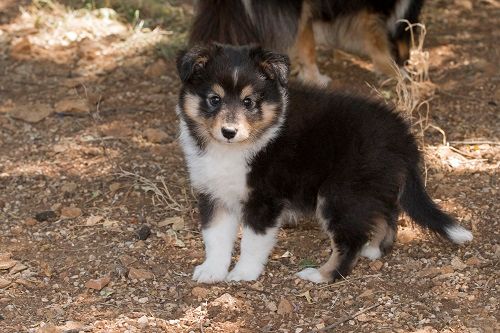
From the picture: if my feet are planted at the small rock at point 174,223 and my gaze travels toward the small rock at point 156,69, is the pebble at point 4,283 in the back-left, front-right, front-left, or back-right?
back-left

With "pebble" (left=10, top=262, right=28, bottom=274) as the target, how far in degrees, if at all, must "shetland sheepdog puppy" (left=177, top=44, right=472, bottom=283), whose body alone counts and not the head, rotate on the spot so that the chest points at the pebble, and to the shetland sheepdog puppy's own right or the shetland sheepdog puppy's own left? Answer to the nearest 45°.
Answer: approximately 45° to the shetland sheepdog puppy's own right

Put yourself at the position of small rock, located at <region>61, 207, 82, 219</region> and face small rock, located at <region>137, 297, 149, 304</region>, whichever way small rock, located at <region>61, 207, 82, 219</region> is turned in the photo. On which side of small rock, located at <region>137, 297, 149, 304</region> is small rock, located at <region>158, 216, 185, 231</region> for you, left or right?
left

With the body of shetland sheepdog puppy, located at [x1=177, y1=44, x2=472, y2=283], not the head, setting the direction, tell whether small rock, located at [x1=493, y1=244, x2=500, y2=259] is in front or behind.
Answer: behind

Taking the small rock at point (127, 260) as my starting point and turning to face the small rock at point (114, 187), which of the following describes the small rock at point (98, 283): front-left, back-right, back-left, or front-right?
back-left

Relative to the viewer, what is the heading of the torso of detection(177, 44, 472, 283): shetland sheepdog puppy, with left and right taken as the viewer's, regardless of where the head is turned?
facing the viewer and to the left of the viewer

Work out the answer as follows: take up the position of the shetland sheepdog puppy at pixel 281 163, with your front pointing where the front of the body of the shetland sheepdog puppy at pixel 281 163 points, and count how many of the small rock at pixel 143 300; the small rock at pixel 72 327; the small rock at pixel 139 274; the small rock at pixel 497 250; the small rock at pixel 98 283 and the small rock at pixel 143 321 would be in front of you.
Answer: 5
